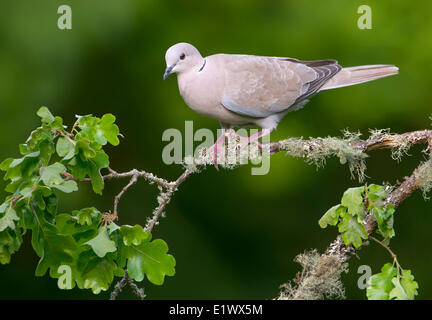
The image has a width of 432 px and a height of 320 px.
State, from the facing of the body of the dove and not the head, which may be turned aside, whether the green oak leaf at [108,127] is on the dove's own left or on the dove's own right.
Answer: on the dove's own left

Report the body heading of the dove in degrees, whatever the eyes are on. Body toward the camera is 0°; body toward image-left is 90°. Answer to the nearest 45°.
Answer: approximately 90°

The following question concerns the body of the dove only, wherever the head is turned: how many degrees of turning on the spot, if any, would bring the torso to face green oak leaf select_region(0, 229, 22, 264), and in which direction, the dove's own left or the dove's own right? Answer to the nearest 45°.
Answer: approximately 45° to the dove's own left
